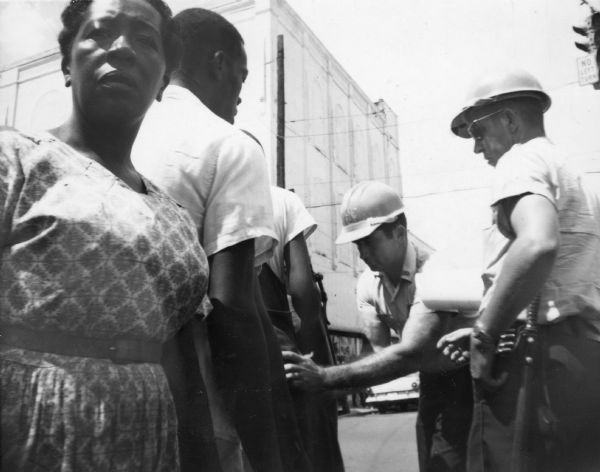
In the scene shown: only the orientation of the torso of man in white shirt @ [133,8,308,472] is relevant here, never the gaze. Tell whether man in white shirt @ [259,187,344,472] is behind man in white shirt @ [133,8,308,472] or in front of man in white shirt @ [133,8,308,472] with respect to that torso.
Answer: in front

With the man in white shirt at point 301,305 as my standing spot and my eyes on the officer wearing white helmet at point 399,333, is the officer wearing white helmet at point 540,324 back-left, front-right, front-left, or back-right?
front-right

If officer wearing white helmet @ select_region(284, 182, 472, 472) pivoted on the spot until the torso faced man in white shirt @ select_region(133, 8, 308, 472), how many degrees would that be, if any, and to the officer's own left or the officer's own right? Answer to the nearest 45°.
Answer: approximately 45° to the officer's own left

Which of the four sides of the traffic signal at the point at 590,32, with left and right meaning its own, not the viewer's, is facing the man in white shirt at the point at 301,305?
left

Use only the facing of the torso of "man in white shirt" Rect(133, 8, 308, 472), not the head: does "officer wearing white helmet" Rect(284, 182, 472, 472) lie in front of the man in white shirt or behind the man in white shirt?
in front

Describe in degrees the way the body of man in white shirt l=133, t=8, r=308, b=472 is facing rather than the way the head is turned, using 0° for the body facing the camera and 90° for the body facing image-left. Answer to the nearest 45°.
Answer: approximately 225°

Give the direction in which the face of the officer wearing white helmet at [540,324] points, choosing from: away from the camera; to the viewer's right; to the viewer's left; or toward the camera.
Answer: to the viewer's left

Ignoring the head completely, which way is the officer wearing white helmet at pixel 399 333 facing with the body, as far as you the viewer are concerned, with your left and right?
facing the viewer and to the left of the viewer

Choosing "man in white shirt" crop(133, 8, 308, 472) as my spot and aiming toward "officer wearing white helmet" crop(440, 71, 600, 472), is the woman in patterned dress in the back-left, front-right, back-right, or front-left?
back-right

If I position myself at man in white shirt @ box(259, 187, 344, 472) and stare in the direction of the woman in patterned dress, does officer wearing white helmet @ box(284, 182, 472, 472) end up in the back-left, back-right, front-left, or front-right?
back-left
